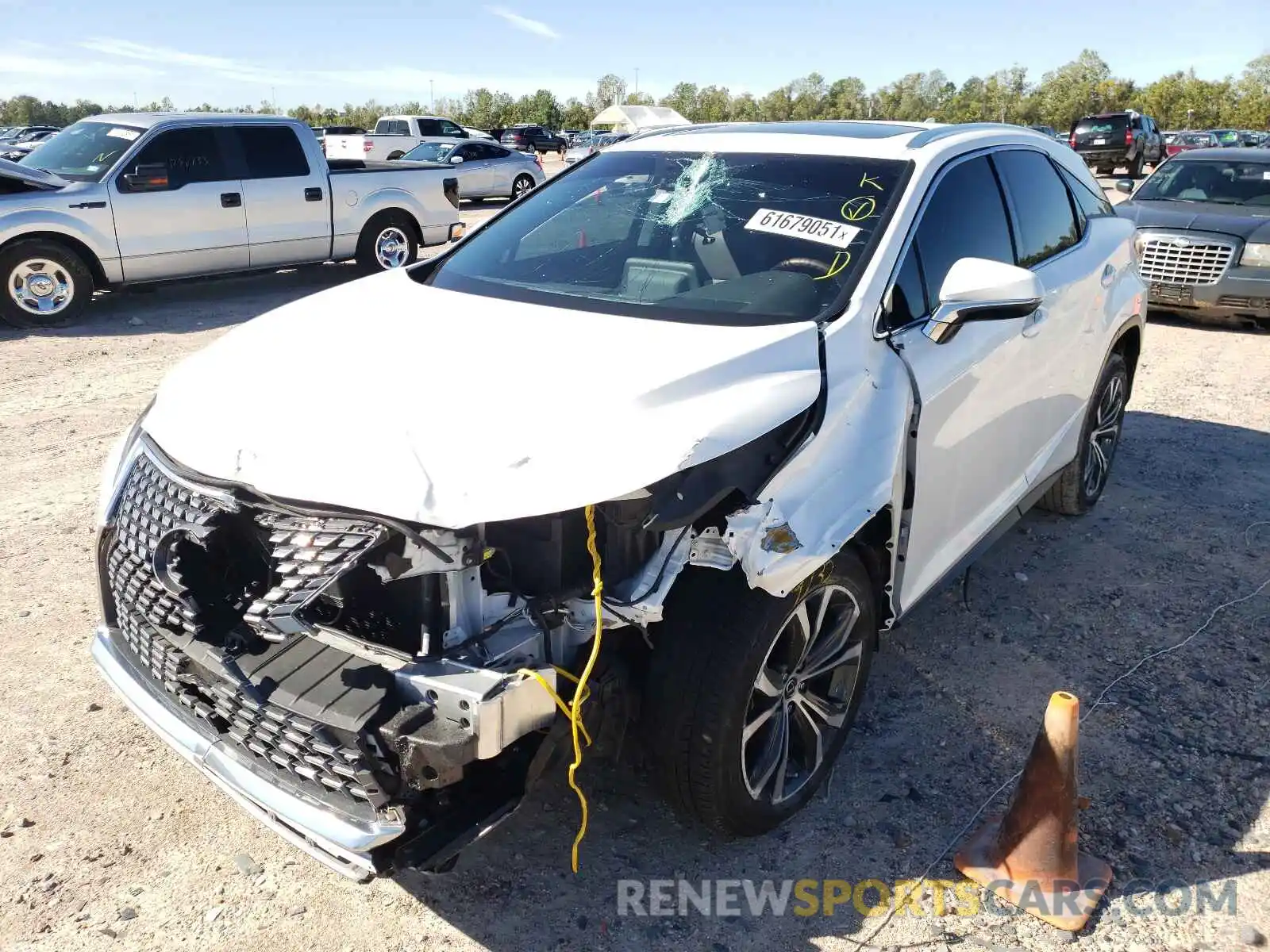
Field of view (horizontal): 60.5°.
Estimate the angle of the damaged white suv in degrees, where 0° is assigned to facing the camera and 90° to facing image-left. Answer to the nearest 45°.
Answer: approximately 45°

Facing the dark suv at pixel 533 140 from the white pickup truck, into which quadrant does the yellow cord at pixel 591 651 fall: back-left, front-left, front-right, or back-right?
back-right

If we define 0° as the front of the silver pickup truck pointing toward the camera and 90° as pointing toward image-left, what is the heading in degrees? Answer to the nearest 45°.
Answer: approximately 45°

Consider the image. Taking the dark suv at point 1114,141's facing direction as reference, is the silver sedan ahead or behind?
behind

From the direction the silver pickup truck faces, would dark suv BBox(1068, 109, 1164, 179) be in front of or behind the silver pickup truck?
behind

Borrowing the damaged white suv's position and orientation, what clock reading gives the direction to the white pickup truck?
The white pickup truck is roughly at 4 o'clock from the damaged white suv.

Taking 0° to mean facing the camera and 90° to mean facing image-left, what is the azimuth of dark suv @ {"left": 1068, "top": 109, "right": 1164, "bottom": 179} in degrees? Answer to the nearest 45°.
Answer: approximately 225°

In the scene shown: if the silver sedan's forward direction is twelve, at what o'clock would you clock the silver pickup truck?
The silver pickup truck is roughly at 11 o'clock from the silver sedan.
